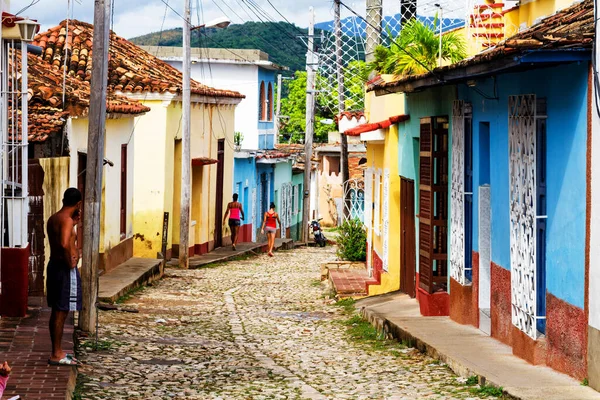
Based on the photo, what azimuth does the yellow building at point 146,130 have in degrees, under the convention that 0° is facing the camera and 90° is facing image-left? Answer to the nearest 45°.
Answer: approximately 315°

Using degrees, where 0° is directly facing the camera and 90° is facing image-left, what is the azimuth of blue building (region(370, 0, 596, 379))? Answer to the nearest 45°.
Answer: approximately 45°

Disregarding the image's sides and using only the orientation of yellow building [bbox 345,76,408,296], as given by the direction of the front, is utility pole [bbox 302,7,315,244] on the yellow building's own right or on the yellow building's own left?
on the yellow building's own right

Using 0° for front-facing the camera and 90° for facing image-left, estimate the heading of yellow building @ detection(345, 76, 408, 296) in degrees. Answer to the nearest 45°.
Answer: approximately 45°
